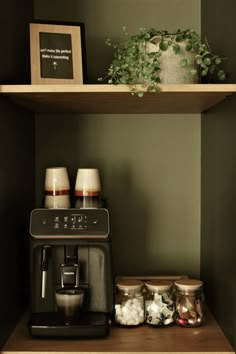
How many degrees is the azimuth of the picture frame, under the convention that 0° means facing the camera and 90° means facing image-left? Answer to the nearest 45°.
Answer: approximately 0°

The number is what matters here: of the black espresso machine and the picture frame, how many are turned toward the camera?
2
